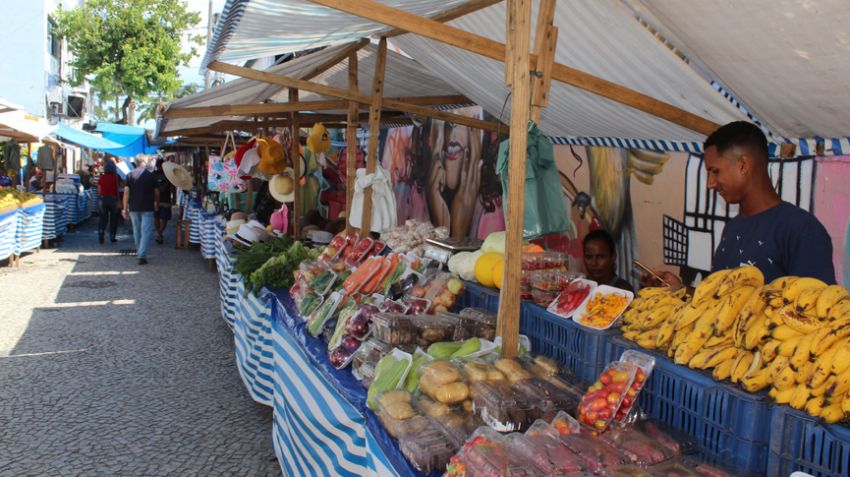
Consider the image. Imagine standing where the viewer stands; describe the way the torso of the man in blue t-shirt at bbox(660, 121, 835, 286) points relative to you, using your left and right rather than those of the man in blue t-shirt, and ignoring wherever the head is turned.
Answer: facing the viewer and to the left of the viewer

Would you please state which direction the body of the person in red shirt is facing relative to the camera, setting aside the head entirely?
away from the camera

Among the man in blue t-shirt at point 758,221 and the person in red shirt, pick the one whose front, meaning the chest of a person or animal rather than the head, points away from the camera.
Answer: the person in red shirt

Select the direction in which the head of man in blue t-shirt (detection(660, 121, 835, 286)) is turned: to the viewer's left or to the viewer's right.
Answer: to the viewer's left

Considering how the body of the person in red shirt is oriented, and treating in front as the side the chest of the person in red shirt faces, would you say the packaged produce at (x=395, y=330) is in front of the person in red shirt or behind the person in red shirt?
behind

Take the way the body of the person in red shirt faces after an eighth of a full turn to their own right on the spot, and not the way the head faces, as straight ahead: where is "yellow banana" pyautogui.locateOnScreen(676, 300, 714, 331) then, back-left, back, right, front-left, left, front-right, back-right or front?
back-right

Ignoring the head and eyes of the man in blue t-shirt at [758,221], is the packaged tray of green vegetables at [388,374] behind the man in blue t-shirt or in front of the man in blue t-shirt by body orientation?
in front

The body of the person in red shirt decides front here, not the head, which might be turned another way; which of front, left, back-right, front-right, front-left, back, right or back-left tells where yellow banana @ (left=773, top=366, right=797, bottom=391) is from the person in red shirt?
back

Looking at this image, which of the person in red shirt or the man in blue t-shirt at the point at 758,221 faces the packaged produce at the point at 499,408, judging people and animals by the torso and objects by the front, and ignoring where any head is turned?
the man in blue t-shirt

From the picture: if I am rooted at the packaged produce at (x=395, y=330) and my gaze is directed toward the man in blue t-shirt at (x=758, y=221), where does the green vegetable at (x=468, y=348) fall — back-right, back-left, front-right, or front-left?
front-right

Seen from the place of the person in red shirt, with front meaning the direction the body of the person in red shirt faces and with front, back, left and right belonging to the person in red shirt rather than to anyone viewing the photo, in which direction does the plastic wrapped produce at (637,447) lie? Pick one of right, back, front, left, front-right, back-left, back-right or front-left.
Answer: back

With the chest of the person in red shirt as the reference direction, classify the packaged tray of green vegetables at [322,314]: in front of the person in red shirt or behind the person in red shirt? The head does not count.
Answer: behind
